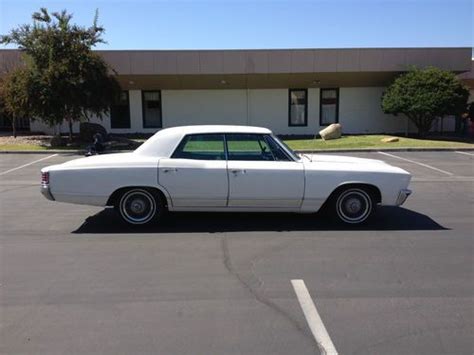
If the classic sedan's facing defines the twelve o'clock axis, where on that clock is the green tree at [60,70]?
The green tree is roughly at 8 o'clock from the classic sedan.

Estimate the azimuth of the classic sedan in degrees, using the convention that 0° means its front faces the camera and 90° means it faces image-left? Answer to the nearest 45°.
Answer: approximately 270°

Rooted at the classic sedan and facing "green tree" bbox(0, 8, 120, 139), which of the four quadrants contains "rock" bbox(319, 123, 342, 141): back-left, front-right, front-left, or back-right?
front-right

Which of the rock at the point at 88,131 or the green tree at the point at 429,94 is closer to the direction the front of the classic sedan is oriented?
the green tree

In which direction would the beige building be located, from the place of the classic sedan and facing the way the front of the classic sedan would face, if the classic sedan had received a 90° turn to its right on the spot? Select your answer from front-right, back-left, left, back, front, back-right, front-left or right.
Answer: back

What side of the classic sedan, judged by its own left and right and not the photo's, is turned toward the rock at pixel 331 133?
left

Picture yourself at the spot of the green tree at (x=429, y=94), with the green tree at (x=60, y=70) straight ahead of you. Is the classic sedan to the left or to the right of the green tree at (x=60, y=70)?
left
